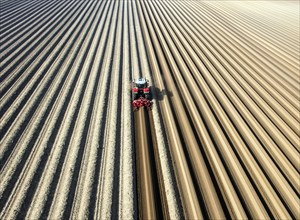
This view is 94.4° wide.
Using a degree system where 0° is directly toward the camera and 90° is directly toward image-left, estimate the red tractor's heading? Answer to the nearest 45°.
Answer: approximately 180°
